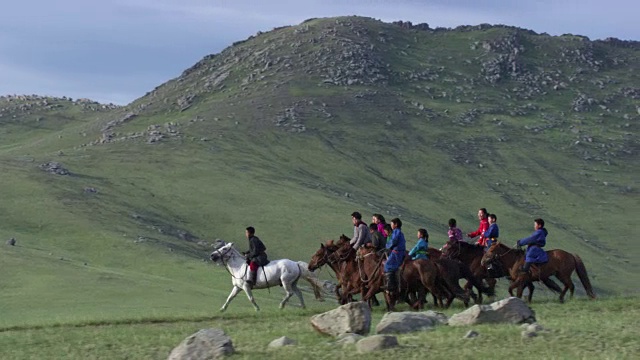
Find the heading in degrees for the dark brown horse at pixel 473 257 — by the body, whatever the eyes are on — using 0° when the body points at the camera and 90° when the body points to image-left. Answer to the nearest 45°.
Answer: approximately 90°

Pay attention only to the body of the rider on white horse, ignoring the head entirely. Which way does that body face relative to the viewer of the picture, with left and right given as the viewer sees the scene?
facing to the left of the viewer

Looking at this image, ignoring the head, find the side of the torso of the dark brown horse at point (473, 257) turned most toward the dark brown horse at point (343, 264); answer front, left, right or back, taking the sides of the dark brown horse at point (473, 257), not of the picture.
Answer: front

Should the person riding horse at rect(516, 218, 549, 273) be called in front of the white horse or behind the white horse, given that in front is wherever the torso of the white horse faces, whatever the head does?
behind

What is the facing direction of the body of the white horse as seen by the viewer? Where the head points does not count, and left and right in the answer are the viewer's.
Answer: facing to the left of the viewer

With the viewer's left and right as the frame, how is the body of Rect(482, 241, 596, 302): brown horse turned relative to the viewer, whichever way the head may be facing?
facing to the left of the viewer

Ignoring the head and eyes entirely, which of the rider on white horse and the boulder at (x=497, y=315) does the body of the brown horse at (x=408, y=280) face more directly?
the rider on white horse

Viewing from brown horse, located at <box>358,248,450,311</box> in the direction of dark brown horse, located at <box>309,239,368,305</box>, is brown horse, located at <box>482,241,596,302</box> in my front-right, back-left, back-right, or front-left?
back-right

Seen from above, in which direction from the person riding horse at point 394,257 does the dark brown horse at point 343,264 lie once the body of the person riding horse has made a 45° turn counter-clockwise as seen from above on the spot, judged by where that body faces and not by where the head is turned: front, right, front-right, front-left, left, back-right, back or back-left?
right

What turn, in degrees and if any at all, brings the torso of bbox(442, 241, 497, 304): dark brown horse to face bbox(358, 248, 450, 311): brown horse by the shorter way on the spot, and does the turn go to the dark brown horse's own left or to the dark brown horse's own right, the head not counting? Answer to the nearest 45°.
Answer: approximately 45° to the dark brown horse's own left

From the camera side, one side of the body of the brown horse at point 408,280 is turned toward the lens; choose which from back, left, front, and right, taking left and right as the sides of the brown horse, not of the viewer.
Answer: left

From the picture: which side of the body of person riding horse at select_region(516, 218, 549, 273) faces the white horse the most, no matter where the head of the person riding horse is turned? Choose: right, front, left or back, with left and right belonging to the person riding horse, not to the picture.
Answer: front

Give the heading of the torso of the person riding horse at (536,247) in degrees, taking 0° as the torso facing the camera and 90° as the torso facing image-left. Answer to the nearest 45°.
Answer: approximately 90°

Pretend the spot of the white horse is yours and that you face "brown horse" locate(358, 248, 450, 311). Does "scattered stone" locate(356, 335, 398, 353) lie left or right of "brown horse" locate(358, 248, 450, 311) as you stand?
right

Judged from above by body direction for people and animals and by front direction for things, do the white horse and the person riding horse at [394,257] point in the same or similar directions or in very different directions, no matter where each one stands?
same or similar directions
